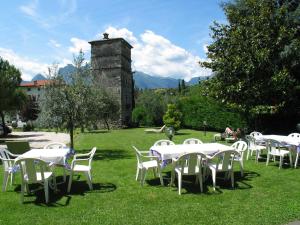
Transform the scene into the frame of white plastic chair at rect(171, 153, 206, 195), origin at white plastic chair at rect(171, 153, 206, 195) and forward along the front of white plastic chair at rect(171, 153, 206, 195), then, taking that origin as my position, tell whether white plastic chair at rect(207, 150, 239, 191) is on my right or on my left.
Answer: on my right

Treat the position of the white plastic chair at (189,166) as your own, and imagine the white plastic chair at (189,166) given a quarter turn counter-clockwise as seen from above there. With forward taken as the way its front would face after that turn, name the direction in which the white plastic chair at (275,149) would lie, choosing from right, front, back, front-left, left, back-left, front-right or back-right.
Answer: back-right

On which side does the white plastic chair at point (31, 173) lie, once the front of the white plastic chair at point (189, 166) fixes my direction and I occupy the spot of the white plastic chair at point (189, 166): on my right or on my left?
on my left

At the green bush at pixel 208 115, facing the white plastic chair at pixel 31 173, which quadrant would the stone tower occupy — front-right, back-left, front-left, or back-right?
back-right

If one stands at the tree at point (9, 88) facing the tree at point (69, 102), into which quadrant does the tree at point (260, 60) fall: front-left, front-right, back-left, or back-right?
front-left

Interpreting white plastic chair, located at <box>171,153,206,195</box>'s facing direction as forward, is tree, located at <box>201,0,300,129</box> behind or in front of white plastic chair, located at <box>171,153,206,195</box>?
in front

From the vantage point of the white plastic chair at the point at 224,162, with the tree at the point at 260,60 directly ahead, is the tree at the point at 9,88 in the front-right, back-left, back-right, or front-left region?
front-left

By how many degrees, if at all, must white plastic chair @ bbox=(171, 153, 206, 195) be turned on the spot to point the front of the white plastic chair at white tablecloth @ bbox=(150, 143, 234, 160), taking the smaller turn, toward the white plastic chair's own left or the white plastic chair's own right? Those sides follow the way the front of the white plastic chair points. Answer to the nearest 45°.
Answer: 0° — it already faces it

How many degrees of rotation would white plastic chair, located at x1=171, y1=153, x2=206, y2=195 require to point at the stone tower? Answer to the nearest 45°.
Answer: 0° — it already faces it

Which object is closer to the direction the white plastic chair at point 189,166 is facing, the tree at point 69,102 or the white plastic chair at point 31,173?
the tree

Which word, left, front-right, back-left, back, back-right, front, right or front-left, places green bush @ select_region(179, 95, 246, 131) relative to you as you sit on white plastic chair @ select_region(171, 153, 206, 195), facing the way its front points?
front

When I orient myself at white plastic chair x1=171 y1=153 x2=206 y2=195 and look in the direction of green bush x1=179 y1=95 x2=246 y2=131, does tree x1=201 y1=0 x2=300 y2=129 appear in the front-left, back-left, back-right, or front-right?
front-right

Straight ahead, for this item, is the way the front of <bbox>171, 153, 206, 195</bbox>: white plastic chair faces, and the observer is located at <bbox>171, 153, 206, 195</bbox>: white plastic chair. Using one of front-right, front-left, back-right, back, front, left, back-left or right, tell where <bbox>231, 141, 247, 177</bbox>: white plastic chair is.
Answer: front-right

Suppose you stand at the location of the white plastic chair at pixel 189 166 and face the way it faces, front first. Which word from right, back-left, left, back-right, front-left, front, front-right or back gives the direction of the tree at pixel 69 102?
front-left

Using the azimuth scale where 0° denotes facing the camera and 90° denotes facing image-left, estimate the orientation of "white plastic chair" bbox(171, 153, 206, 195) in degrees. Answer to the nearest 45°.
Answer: approximately 180°

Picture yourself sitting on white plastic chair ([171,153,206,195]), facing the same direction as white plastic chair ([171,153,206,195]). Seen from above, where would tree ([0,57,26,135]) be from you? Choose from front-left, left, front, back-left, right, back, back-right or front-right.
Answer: front-left
